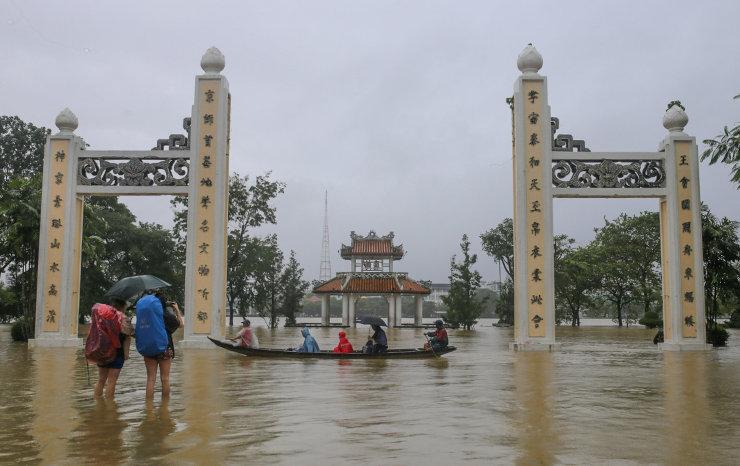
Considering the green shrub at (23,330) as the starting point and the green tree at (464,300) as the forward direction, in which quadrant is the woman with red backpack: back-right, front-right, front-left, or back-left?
back-right

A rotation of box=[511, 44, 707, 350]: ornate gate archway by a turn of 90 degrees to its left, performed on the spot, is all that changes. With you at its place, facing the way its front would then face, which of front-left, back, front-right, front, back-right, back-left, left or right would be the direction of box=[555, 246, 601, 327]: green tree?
left

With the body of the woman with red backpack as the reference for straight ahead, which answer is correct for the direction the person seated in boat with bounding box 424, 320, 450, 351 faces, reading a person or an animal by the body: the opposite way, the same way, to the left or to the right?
to the left

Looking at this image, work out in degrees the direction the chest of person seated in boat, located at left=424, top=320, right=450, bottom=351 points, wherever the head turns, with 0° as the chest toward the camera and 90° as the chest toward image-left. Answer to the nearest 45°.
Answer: approximately 90°

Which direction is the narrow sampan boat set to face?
to the viewer's left

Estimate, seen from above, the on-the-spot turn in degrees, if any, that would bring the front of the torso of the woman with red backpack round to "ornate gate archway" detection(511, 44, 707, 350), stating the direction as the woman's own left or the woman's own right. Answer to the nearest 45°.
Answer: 0° — they already face it

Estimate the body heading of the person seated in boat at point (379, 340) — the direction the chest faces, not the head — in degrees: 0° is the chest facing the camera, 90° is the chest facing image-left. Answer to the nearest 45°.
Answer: approximately 90°

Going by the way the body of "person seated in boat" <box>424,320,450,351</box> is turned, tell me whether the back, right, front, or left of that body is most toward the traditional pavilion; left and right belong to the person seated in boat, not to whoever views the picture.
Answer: right

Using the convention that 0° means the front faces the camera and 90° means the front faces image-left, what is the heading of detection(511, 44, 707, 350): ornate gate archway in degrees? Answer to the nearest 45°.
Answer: approximately 0°

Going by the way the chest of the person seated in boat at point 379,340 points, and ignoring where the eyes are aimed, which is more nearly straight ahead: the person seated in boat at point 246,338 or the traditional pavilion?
the person seated in boat

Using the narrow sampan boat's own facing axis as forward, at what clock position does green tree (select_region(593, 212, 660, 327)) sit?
The green tree is roughly at 4 o'clock from the narrow sampan boat.

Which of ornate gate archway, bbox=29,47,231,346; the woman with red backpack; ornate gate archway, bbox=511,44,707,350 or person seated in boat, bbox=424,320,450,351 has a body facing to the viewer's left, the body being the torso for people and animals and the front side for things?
the person seated in boat

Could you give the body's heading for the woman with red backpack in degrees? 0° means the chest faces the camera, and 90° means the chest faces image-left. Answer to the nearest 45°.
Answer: approximately 225°
